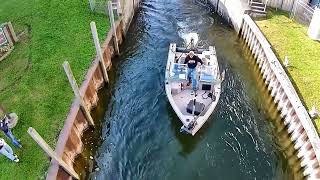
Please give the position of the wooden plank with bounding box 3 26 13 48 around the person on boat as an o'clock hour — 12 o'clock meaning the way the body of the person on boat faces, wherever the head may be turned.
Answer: The wooden plank is roughly at 3 o'clock from the person on boat.

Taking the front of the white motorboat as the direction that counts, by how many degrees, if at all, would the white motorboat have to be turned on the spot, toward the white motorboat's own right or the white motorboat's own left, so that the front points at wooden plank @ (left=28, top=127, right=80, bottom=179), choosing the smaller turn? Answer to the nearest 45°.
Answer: approximately 45° to the white motorboat's own right

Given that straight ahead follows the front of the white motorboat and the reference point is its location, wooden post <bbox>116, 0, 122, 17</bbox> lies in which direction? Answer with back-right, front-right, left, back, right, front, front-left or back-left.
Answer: back-right
